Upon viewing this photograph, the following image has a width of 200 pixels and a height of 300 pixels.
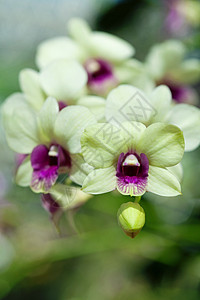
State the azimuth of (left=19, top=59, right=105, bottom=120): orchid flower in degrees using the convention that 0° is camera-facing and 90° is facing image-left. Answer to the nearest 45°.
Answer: approximately 0°
